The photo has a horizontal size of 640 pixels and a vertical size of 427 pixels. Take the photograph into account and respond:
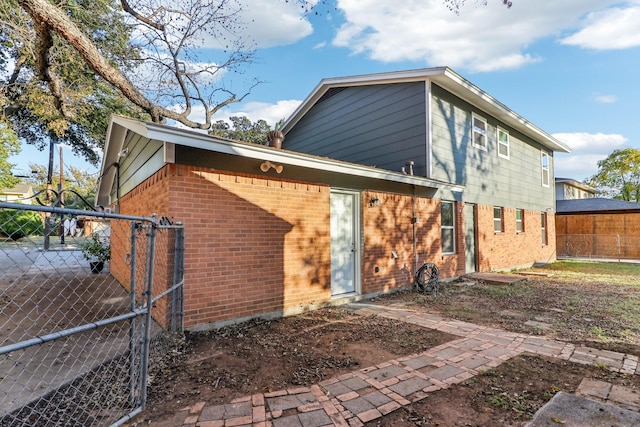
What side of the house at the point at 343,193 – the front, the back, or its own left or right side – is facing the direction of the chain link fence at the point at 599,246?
right
